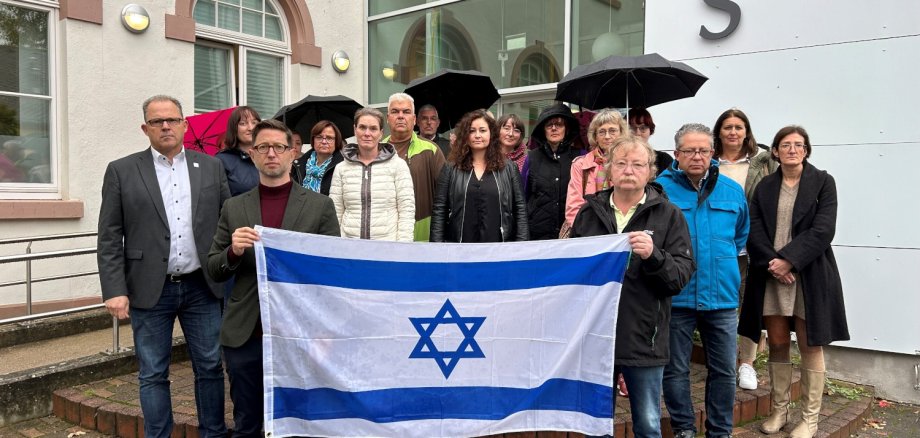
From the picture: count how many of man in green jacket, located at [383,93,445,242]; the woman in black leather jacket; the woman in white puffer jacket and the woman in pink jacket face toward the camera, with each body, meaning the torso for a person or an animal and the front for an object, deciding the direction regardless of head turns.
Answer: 4

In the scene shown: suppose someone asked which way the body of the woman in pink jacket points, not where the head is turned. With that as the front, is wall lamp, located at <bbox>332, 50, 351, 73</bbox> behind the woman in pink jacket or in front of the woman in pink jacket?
behind

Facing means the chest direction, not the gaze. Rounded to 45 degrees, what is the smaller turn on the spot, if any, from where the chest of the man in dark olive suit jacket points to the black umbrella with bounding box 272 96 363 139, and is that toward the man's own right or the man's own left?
approximately 180°

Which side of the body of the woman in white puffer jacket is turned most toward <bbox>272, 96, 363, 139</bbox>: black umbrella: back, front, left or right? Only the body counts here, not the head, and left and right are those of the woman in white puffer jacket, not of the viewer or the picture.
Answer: back

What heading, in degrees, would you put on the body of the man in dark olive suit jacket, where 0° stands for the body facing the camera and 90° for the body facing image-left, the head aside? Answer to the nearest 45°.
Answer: approximately 0°

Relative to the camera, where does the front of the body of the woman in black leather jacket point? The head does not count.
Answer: toward the camera

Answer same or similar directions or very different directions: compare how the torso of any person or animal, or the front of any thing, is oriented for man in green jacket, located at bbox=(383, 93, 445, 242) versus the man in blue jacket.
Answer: same or similar directions

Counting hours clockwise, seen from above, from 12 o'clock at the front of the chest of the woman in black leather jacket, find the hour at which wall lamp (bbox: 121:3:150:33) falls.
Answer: The wall lamp is roughly at 4 o'clock from the woman in black leather jacket.

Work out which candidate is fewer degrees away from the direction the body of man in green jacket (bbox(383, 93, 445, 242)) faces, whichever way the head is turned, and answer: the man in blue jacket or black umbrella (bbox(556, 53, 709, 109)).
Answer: the man in blue jacket

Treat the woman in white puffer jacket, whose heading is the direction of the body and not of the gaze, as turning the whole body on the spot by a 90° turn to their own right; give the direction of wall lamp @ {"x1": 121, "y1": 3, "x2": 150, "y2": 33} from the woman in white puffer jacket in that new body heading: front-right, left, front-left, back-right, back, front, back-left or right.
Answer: front-right

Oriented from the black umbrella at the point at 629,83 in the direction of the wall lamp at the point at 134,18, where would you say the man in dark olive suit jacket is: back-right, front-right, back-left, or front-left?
front-left

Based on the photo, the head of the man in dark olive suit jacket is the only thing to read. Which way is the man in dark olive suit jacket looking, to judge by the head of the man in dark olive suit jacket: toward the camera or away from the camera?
toward the camera

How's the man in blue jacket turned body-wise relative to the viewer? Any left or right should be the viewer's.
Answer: facing the viewer

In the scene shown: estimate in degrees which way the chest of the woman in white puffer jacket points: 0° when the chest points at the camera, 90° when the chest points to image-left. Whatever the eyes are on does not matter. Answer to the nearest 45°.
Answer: approximately 0°

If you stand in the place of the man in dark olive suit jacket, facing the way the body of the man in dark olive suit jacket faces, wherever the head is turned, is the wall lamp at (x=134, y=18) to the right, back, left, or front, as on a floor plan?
back

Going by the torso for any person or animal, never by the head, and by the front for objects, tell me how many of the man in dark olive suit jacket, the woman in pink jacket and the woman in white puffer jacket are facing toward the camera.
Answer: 3

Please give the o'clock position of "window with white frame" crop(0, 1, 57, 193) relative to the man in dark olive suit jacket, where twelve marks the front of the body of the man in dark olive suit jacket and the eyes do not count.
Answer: The window with white frame is roughly at 5 o'clock from the man in dark olive suit jacket.
